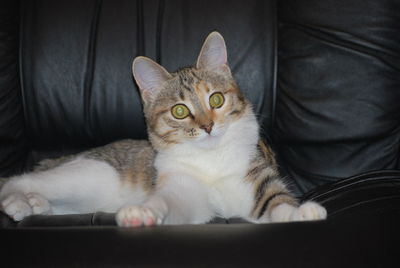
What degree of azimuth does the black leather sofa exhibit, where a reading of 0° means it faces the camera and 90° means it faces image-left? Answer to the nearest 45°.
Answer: approximately 0°

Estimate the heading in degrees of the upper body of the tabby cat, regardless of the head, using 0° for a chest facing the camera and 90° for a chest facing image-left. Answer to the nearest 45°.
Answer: approximately 315°
